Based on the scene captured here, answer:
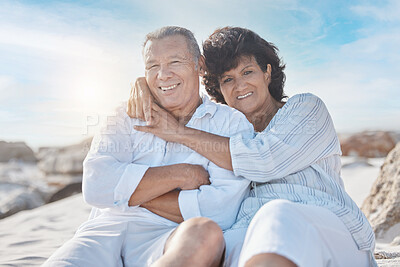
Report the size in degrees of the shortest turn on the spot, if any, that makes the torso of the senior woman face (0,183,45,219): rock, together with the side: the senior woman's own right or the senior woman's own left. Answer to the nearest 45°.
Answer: approximately 90° to the senior woman's own right

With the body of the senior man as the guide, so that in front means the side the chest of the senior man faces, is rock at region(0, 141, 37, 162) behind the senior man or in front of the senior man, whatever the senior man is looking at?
behind

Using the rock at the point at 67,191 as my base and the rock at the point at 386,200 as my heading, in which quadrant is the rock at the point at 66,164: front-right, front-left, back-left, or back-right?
back-left

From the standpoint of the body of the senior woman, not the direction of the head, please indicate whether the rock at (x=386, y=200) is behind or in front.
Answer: behind

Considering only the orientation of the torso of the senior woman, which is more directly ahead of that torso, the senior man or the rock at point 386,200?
the senior man

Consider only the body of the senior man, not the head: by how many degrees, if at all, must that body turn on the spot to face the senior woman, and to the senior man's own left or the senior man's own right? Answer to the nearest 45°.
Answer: approximately 90° to the senior man's own left

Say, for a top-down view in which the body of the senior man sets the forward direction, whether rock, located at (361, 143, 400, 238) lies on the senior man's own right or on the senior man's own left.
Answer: on the senior man's own left

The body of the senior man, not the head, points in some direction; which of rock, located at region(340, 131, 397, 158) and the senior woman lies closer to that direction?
the senior woman

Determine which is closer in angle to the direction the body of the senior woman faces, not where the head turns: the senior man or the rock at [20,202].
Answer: the senior man

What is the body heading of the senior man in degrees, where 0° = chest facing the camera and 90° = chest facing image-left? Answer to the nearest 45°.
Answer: approximately 0°

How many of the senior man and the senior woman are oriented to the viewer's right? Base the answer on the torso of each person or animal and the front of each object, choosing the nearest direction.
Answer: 0

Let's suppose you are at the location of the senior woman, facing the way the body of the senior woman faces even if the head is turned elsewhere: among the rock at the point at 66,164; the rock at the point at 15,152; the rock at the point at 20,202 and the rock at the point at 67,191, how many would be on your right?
4

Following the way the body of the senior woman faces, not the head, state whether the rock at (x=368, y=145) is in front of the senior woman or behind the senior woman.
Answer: behind

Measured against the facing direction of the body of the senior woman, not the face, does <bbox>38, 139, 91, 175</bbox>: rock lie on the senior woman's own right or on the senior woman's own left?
on the senior woman's own right
